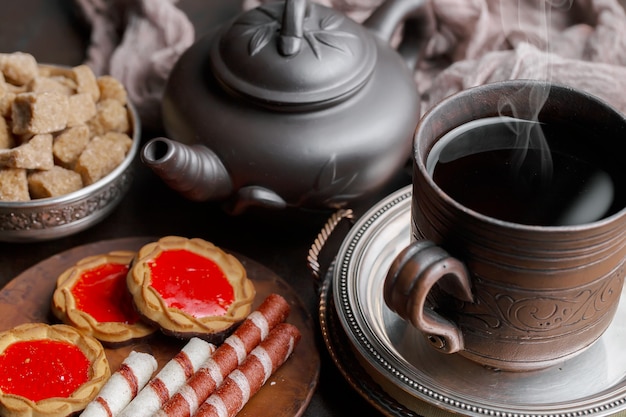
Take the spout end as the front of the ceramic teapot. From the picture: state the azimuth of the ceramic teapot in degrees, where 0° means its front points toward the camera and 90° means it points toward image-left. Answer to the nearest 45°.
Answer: approximately 45°

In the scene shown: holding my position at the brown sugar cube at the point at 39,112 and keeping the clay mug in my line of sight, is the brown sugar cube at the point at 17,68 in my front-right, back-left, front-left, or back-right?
back-left
